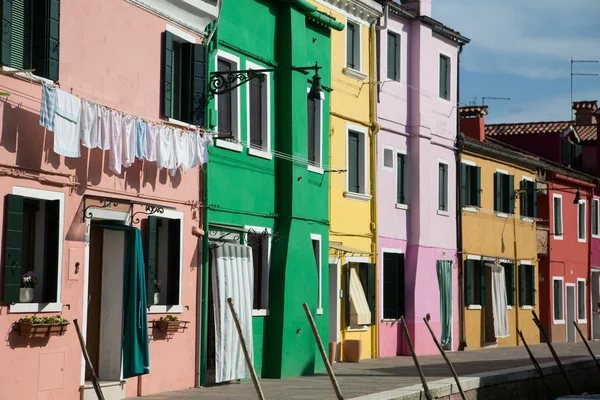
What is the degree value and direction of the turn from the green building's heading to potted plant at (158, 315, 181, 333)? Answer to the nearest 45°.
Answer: approximately 90° to its right

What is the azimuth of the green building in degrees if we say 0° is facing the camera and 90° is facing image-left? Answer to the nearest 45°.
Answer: approximately 315°

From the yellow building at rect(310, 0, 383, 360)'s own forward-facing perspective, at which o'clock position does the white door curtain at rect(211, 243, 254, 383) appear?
The white door curtain is roughly at 2 o'clock from the yellow building.

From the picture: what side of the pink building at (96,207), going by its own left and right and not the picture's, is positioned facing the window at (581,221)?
left

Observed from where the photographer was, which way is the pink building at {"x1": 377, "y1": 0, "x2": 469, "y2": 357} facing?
facing the viewer and to the right of the viewer

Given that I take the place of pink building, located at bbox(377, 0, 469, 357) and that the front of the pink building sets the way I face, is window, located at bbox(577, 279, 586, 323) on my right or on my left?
on my left

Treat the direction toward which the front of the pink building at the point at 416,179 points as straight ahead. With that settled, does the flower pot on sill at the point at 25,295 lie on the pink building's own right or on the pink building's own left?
on the pink building's own right

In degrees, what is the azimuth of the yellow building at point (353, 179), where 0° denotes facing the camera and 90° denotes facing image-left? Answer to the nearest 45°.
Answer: approximately 315°

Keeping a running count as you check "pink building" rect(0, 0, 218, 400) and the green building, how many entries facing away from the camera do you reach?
0

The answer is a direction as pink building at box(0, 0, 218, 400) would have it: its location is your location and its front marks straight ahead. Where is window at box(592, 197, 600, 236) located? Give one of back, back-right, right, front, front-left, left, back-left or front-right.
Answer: left

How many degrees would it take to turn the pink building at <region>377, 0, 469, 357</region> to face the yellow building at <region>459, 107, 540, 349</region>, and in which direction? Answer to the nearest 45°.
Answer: approximately 135° to its left

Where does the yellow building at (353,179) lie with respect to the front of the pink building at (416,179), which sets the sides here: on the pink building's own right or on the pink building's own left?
on the pink building's own right
